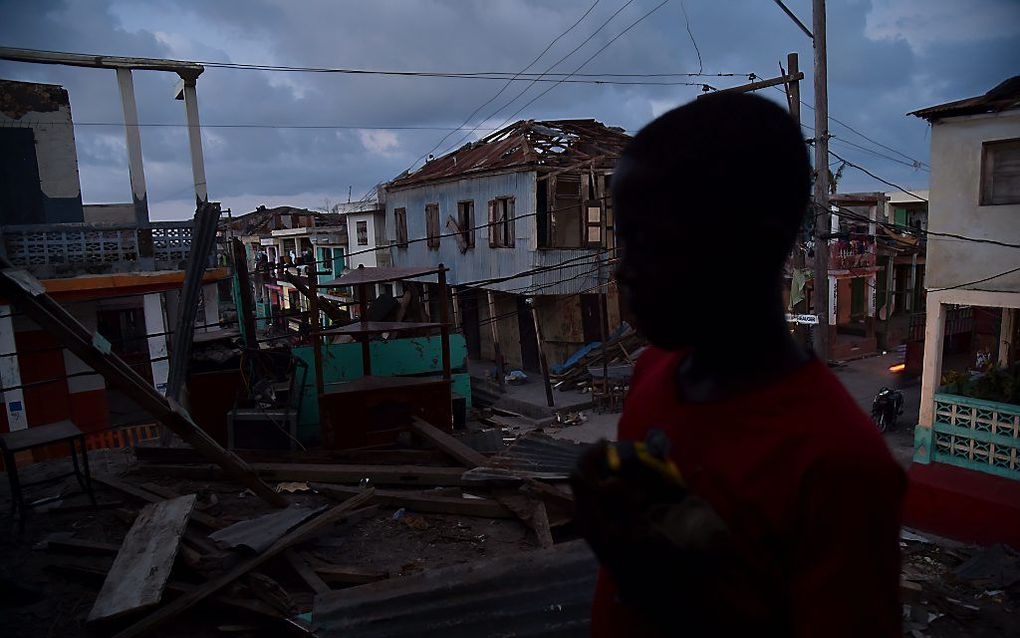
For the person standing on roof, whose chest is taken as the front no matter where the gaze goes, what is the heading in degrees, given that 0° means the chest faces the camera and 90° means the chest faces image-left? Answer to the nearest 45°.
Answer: approximately 45°

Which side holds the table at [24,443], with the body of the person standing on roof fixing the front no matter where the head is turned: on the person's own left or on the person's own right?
on the person's own right

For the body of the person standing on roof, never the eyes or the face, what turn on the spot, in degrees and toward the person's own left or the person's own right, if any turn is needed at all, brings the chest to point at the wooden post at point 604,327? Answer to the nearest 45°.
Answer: approximately 135° to the person's own right

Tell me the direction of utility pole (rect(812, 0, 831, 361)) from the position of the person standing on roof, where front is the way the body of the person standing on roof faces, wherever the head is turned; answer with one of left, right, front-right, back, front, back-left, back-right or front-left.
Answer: back-right

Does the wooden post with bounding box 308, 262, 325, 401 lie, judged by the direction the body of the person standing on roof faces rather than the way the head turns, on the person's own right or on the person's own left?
on the person's own right

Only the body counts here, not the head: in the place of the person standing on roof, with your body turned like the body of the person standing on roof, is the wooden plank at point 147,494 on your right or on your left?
on your right

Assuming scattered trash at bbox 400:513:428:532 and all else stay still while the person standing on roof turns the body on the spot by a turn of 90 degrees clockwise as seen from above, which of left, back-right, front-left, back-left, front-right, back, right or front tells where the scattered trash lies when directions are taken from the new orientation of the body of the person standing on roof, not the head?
front

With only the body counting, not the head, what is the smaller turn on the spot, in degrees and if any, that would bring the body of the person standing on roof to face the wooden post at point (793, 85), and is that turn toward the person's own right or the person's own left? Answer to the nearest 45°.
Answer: approximately 135° to the person's own right

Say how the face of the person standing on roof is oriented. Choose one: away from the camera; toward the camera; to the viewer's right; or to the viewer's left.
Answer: to the viewer's left
